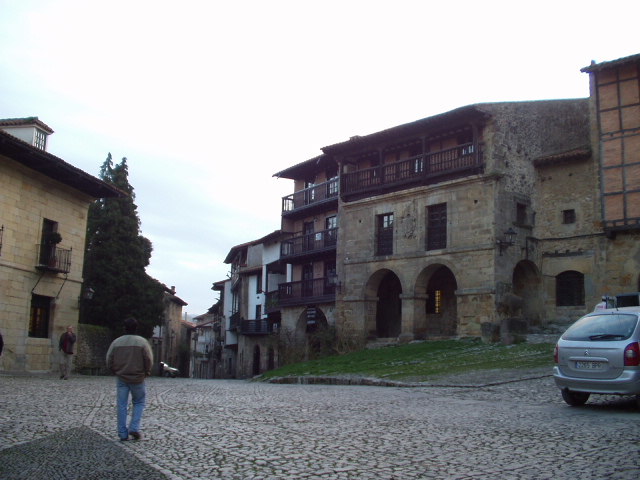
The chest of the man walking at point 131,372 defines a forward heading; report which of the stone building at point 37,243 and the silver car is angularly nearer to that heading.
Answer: the stone building

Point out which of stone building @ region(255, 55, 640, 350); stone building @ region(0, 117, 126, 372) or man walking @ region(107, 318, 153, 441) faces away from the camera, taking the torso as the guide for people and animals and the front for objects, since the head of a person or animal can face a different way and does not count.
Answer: the man walking

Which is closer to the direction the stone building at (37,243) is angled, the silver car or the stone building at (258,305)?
the silver car

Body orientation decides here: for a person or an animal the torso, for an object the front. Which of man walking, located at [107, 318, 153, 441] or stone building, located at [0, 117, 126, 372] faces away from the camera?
the man walking

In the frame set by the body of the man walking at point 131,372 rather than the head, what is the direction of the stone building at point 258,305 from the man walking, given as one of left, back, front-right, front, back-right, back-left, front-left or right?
front

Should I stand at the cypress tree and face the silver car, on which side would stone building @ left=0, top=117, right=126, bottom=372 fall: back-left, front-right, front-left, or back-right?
front-right

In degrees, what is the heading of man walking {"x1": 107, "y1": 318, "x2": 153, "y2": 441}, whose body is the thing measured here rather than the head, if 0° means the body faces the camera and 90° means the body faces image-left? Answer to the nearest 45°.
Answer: approximately 180°

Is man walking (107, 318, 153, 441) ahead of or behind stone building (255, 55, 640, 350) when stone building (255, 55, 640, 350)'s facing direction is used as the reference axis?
ahead

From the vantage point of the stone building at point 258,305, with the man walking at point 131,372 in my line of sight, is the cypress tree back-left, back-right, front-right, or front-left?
front-right

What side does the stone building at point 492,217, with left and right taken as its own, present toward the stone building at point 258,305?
right

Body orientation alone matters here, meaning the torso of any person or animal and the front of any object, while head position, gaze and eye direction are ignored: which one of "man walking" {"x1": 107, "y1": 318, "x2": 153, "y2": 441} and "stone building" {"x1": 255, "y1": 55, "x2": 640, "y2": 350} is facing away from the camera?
the man walking

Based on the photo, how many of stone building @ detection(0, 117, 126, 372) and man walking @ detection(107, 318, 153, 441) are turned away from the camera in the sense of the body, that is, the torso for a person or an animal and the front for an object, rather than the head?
1

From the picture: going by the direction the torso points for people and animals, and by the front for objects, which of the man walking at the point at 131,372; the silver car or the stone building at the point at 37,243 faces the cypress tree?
the man walking

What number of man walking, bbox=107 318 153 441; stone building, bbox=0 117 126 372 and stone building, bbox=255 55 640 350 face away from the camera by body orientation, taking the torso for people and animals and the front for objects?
1

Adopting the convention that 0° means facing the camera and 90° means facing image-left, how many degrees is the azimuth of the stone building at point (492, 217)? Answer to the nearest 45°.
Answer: approximately 45°

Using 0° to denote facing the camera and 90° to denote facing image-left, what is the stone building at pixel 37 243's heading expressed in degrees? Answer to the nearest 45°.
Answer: approximately 315°

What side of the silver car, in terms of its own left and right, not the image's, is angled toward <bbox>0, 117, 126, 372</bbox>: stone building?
left

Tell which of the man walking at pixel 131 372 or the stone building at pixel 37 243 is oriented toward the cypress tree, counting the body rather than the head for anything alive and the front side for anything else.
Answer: the man walking

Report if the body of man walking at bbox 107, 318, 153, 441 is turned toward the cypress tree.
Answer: yes

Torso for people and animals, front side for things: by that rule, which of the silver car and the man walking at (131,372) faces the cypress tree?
the man walking
